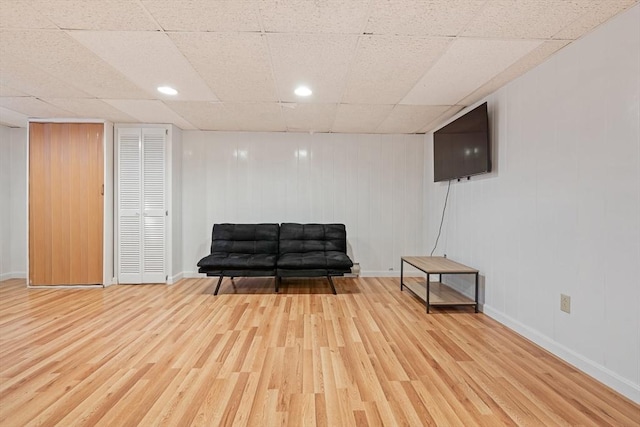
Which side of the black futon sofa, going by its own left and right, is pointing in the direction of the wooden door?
right

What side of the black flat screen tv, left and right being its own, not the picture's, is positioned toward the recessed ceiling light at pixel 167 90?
front

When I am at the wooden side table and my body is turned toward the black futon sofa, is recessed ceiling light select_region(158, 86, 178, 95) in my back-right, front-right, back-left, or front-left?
front-left

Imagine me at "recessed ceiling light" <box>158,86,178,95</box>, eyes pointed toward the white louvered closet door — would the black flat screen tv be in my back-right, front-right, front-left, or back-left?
back-right

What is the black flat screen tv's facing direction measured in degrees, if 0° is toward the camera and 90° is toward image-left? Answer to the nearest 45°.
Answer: approximately 45°

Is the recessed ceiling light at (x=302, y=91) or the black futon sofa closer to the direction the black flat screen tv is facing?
the recessed ceiling light

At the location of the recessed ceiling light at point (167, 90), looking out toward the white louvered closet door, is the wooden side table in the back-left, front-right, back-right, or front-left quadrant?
back-right

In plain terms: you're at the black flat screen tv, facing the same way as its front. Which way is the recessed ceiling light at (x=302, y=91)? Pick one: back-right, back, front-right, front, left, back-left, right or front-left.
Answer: front

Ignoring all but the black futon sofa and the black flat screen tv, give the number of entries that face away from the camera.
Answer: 0

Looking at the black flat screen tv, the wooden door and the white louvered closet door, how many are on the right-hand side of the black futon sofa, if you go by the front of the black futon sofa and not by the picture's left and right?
2

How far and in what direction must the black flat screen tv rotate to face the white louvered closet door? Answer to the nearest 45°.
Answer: approximately 45° to its right

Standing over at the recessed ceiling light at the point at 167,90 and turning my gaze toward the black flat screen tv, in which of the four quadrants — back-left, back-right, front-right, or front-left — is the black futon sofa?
front-left

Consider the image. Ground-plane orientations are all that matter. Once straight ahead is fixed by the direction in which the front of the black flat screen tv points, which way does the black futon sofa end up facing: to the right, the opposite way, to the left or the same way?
to the left

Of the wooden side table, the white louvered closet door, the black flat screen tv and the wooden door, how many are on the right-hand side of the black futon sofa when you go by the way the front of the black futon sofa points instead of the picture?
2

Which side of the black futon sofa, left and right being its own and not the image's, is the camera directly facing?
front
